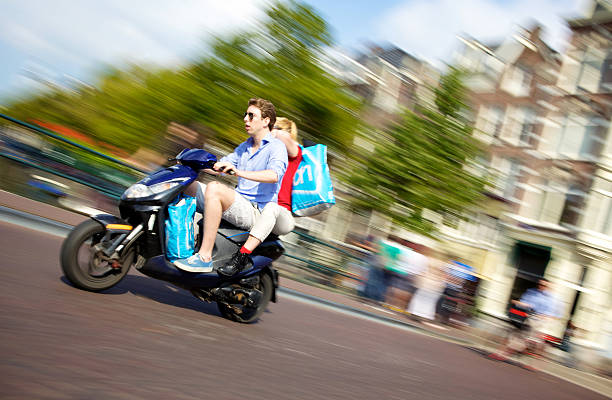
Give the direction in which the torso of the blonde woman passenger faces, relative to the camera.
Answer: to the viewer's left

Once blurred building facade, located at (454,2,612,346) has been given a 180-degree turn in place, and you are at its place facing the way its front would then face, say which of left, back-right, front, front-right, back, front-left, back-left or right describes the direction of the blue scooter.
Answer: back-right

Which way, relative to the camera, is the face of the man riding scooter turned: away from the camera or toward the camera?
toward the camera

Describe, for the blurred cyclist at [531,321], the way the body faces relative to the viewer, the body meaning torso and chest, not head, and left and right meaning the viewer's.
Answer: facing to the left of the viewer

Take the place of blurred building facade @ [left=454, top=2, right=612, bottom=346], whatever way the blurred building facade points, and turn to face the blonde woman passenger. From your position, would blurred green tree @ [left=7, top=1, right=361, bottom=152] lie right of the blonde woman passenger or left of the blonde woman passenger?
right

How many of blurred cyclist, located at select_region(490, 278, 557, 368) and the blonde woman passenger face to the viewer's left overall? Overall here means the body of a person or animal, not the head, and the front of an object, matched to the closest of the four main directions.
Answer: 2

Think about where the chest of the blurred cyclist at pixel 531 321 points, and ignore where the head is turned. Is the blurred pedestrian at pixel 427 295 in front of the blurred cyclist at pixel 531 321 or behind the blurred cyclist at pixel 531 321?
in front

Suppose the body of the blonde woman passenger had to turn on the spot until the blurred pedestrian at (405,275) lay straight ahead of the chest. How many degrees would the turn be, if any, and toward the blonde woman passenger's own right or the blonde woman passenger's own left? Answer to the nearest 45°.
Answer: approximately 90° to the blonde woman passenger's own right

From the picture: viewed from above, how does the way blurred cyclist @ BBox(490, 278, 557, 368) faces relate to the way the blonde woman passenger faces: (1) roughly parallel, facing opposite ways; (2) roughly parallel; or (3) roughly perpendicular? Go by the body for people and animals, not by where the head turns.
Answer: roughly parallel

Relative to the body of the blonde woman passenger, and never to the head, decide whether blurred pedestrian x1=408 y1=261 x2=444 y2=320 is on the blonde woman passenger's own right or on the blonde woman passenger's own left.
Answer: on the blonde woman passenger's own right

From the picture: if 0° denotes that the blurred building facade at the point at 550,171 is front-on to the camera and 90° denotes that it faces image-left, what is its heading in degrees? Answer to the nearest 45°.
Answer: approximately 45°

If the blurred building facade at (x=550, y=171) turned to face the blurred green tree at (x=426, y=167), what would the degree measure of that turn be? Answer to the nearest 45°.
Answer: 0° — it already faces it

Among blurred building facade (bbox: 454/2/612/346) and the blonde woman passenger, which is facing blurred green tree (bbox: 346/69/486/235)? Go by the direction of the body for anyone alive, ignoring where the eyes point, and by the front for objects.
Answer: the blurred building facade
